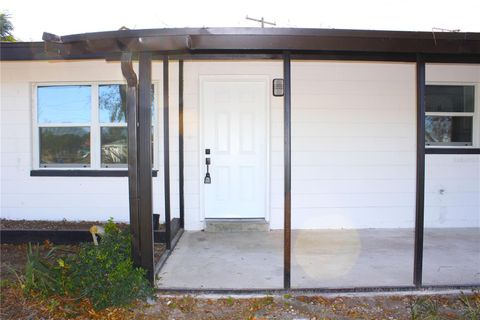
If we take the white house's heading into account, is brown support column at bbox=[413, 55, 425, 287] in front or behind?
in front

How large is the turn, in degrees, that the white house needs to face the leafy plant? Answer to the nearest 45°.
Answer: approximately 45° to its right

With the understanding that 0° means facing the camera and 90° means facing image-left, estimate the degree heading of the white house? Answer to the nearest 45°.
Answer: approximately 0°

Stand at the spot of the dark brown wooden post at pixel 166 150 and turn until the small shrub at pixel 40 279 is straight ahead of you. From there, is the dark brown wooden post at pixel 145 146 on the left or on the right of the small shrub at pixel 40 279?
left

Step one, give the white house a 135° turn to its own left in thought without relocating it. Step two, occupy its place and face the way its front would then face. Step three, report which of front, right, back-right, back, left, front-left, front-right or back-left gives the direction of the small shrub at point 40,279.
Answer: back
